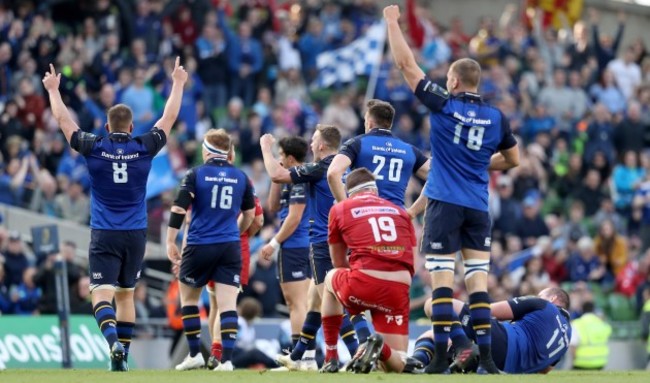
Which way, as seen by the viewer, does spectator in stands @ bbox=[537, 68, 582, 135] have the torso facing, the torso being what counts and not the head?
toward the camera

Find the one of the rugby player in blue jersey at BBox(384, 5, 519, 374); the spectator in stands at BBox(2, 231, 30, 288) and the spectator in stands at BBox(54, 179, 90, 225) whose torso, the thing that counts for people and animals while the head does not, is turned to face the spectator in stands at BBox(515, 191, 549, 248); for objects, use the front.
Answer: the rugby player in blue jersey

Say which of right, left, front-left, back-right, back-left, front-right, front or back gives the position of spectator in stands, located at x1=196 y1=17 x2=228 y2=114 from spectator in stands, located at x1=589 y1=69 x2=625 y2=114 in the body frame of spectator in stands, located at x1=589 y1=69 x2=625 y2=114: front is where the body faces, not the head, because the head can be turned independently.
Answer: front-right

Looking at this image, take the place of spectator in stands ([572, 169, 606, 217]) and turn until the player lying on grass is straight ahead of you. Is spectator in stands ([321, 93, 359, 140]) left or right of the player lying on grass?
right

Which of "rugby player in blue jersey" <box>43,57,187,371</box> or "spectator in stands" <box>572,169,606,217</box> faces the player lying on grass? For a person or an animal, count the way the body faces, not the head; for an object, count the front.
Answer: the spectator in stands

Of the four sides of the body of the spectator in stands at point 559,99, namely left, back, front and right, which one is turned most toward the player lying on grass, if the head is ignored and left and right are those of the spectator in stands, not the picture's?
front

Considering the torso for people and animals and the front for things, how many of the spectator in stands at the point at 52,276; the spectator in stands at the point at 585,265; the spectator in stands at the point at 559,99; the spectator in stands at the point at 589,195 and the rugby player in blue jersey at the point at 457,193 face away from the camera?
1

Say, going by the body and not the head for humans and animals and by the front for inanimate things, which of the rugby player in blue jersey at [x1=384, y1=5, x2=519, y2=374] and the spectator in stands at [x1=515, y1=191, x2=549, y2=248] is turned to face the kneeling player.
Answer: the spectator in stands

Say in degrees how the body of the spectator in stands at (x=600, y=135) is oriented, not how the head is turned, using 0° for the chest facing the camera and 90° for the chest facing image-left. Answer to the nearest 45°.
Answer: approximately 0°

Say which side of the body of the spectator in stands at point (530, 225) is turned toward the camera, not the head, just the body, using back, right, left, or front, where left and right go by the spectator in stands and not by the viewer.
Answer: front

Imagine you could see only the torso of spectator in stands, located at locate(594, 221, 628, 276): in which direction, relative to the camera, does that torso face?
toward the camera

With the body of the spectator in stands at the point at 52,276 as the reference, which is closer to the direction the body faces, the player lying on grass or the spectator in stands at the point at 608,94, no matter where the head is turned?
the player lying on grass

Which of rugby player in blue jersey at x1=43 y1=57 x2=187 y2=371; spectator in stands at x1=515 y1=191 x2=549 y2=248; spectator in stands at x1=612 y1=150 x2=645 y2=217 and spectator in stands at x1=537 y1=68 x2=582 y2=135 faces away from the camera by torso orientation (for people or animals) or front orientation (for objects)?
the rugby player in blue jersey

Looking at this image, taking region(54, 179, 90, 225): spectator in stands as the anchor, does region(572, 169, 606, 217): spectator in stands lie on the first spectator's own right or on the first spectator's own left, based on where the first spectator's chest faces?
on the first spectator's own left

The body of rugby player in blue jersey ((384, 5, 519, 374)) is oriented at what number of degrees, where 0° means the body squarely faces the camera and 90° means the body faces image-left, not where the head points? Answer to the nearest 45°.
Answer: approximately 180°
